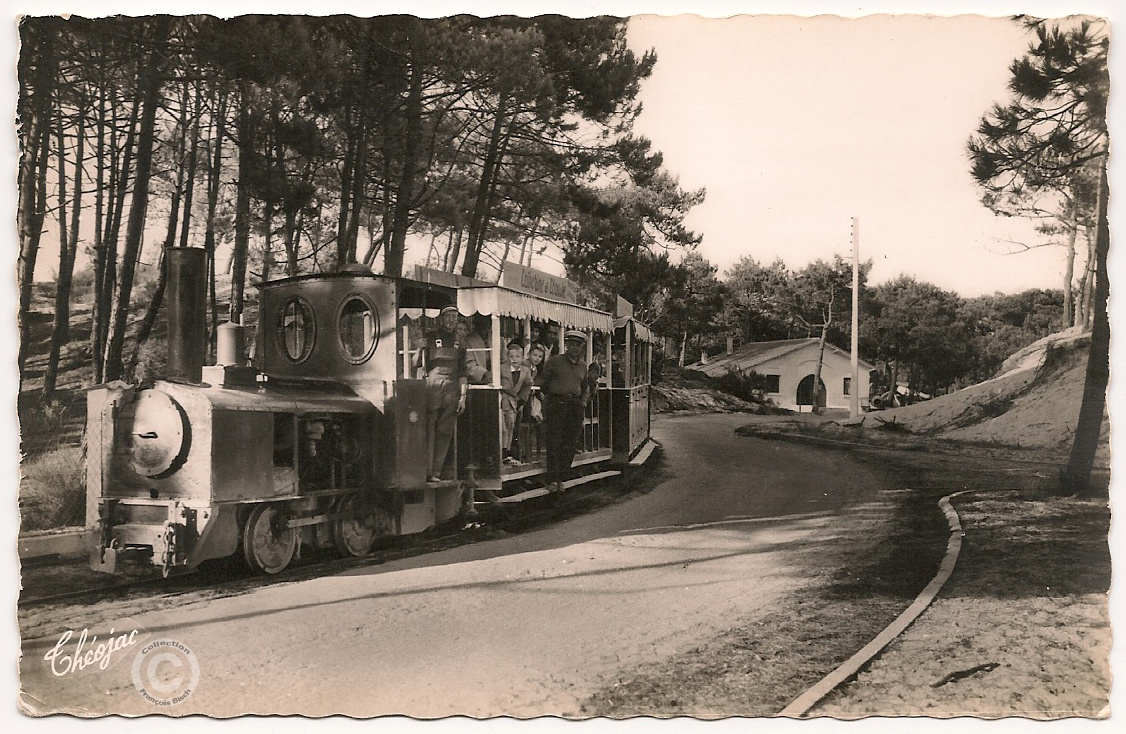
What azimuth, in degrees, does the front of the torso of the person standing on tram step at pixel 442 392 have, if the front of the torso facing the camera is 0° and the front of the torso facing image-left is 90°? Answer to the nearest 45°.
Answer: approximately 0°

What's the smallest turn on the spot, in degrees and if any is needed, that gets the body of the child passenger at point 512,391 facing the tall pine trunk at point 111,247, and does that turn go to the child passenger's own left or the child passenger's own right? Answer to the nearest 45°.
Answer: approximately 90° to the child passenger's own right

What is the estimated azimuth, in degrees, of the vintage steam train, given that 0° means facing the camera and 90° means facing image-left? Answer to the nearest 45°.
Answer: approximately 45°

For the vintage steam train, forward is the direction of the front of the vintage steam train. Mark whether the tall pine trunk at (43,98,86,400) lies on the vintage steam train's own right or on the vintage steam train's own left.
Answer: on the vintage steam train's own right
